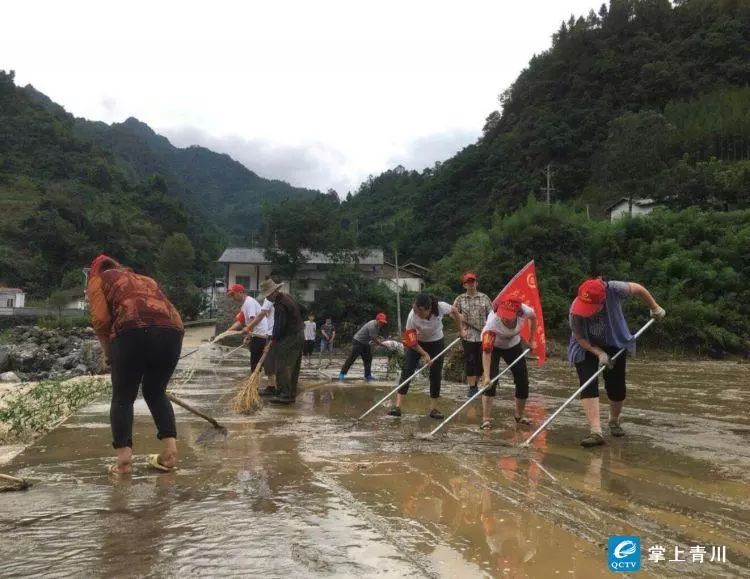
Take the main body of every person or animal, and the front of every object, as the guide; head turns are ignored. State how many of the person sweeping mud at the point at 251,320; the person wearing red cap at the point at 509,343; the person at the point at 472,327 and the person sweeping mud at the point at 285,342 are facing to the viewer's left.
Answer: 2

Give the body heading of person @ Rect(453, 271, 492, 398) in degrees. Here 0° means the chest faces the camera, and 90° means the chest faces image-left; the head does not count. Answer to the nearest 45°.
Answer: approximately 0°

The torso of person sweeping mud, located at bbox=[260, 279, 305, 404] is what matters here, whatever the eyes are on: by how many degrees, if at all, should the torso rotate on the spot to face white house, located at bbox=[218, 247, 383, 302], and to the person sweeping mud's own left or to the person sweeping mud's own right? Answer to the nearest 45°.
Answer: approximately 90° to the person sweeping mud's own right

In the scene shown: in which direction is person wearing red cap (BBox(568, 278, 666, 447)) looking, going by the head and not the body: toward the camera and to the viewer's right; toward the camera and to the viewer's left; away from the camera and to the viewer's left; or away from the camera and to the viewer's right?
toward the camera and to the viewer's left

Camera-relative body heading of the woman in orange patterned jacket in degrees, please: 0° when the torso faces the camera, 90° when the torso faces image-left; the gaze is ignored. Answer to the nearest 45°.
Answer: approximately 135°

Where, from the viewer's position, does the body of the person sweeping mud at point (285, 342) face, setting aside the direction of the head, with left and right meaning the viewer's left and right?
facing to the left of the viewer

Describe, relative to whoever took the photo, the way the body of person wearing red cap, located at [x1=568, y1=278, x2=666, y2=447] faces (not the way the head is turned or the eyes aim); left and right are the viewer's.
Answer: facing the viewer and to the left of the viewer

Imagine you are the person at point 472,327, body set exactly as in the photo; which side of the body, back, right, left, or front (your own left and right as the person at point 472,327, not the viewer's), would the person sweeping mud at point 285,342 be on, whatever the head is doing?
right

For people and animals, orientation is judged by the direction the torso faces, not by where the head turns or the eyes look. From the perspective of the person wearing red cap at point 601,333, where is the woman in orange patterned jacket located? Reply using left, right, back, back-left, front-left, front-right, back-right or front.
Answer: front

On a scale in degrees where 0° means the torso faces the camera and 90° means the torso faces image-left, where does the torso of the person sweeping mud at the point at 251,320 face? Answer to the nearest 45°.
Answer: approximately 90°

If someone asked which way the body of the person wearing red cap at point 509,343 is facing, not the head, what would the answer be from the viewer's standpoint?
toward the camera

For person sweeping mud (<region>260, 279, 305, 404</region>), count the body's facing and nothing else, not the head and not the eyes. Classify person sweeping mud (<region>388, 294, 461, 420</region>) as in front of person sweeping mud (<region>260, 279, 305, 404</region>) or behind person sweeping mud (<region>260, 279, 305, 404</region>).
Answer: behind
